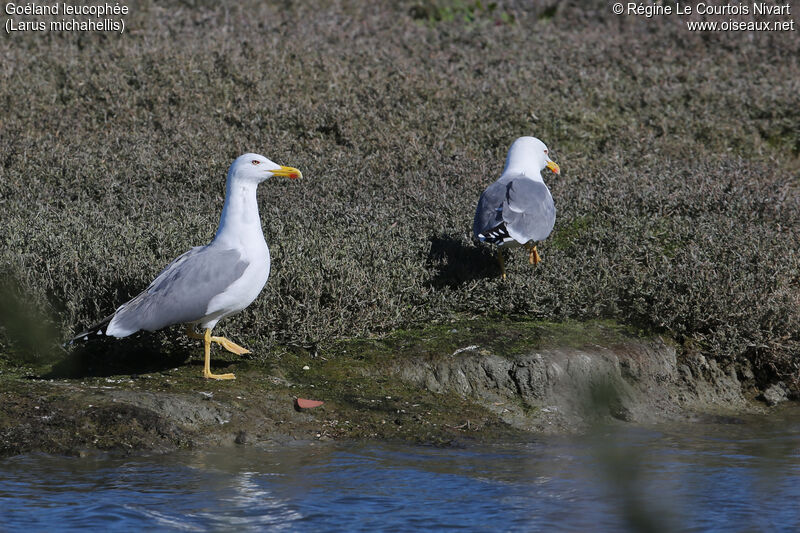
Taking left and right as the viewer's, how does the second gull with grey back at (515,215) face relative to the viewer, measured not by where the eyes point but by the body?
facing away from the viewer and to the right of the viewer

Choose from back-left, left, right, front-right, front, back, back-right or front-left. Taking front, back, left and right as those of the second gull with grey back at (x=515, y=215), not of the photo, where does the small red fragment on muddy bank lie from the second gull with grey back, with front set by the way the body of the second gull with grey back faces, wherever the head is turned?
back

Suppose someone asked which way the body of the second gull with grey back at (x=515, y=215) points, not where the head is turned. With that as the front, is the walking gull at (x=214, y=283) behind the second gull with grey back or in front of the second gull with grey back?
behind

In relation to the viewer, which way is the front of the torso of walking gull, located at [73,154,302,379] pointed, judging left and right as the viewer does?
facing to the right of the viewer

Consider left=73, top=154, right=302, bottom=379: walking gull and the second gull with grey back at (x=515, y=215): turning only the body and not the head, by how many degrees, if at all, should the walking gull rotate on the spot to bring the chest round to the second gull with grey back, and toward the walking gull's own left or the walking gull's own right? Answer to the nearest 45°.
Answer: approximately 45° to the walking gull's own left
